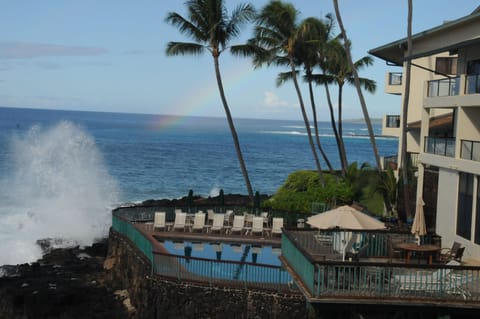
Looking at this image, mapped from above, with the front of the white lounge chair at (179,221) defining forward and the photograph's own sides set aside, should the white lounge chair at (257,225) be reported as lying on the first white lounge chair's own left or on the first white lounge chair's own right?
on the first white lounge chair's own left

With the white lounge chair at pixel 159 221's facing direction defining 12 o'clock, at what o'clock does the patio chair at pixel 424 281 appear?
The patio chair is roughly at 11 o'clock from the white lounge chair.

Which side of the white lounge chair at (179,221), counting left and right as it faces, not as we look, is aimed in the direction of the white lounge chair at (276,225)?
left

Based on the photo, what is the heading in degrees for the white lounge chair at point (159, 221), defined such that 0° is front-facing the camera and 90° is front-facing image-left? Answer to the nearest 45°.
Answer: approximately 0°

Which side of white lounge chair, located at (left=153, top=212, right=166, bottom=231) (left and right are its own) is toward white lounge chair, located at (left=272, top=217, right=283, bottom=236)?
left

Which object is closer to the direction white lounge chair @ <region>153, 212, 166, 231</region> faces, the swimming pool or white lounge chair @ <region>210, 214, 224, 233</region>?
the swimming pool

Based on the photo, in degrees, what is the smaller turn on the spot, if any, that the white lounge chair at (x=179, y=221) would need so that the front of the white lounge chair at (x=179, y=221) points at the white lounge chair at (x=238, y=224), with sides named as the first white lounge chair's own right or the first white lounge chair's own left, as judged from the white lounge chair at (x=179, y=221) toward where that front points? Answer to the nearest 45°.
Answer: approximately 90° to the first white lounge chair's own left

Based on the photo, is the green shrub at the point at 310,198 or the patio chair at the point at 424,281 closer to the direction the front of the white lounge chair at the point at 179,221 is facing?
the patio chair

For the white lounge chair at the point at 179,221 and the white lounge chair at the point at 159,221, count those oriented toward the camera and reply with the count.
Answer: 2
